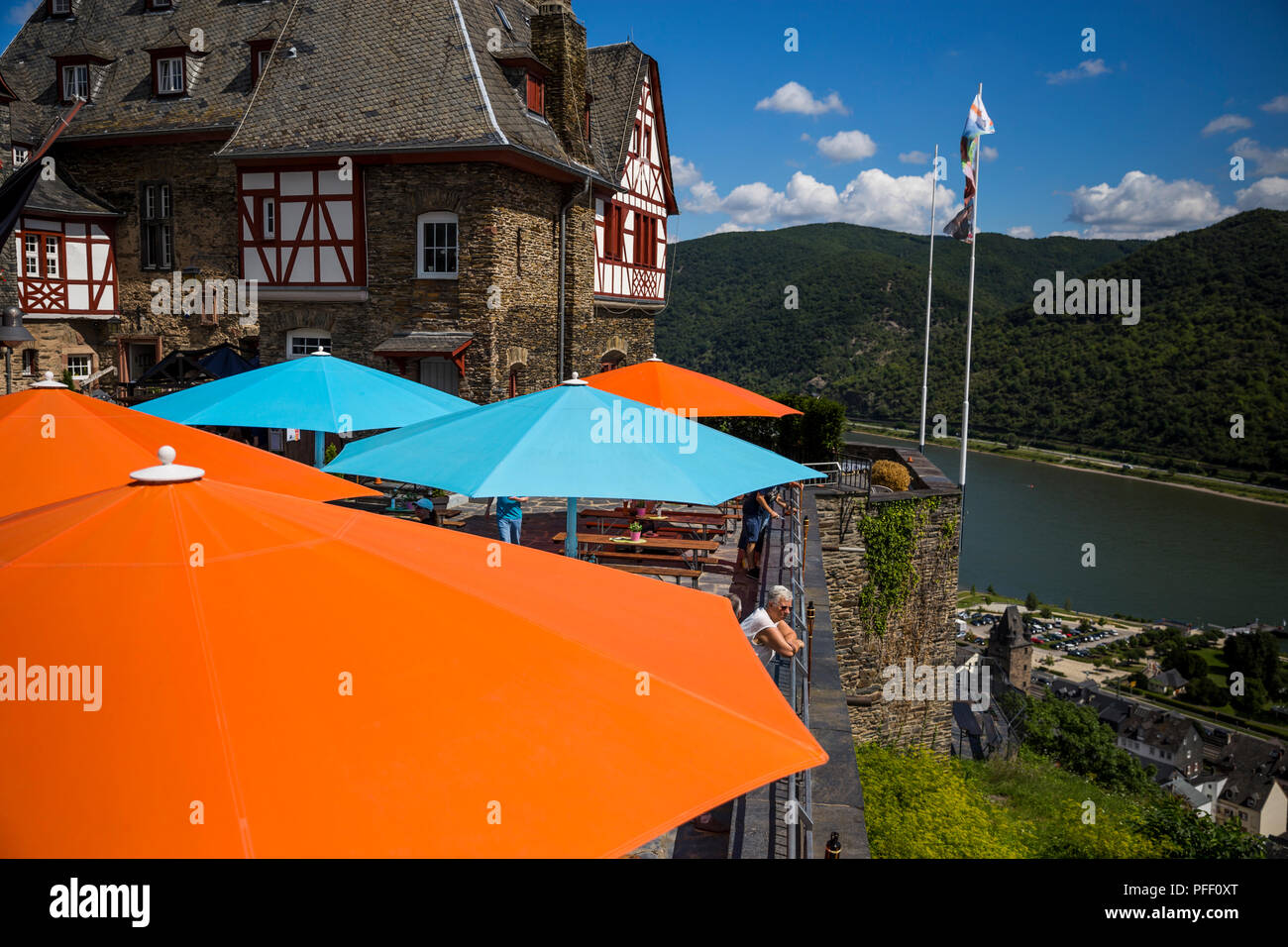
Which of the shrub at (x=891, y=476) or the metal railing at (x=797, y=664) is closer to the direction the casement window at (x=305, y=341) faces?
the metal railing

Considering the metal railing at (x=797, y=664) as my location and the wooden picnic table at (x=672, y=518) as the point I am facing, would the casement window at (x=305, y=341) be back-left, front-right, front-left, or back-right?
front-left

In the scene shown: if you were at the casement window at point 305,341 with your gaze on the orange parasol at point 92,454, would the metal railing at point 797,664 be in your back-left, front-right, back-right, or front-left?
front-left

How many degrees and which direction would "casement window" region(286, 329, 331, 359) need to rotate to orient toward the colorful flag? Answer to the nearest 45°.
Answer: approximately 90° to its left

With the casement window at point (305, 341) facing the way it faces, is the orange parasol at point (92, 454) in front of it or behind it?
in front

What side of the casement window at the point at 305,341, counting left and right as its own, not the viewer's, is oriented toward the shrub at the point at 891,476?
left

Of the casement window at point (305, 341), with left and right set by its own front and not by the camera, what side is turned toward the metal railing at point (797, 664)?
front

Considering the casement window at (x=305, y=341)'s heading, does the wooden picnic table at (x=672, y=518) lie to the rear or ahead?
ahead

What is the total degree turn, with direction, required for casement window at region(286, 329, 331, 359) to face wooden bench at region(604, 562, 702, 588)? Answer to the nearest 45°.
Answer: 0° — it already faces it

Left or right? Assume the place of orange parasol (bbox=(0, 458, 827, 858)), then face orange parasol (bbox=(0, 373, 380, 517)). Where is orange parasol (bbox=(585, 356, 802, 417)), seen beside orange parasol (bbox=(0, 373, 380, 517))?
right

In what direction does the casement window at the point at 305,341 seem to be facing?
toward the camera

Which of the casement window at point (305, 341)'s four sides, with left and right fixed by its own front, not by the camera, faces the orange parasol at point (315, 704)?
front
